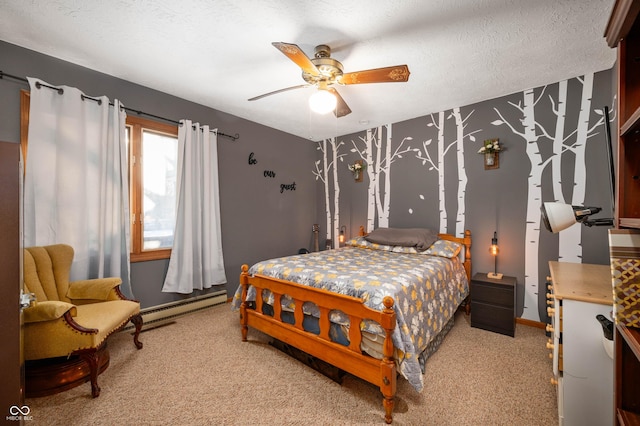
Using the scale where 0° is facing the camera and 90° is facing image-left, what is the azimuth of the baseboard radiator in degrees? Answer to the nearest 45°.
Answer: approximately 315°

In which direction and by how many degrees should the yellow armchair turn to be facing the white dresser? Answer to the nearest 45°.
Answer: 0° — it already faces it

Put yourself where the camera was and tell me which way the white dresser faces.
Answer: facing to the left of the viewer

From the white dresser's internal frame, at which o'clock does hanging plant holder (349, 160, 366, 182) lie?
The hanging plant holder is roughly at 1 o'clock from the white dresser.

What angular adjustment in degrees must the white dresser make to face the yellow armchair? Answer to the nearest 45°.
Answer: approximately 45° to its left

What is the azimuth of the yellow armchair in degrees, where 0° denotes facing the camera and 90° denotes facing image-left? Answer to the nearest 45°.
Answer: approximately 315°

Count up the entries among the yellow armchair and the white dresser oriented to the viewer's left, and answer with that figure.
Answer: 1

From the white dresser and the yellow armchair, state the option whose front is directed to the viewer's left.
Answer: the white dresser

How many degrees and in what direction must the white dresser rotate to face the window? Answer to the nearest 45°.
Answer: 0° — it already faces it

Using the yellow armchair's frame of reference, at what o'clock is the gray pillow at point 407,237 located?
The gray pillow is roughly at 11 o'clock from the yellow armchair.

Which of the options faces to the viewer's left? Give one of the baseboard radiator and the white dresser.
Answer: the white dresser

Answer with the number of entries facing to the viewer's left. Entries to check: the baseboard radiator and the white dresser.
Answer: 1
